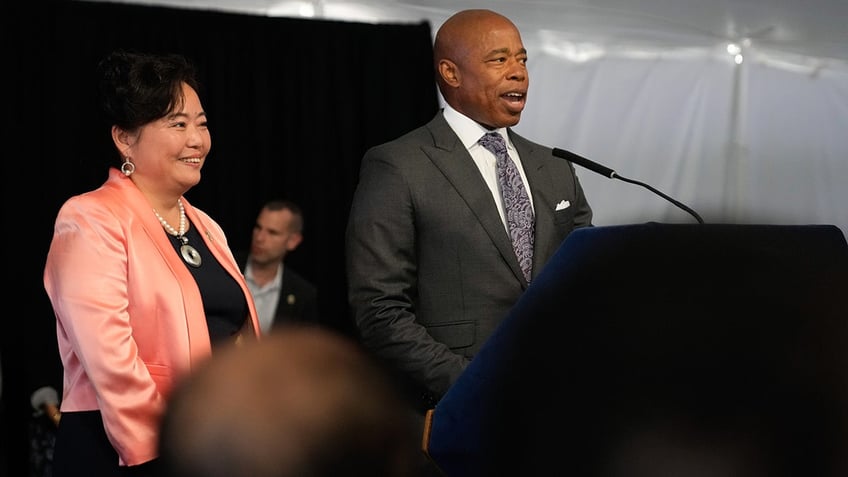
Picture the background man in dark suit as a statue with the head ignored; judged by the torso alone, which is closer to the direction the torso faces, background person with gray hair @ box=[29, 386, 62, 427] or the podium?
the background person with gray hair

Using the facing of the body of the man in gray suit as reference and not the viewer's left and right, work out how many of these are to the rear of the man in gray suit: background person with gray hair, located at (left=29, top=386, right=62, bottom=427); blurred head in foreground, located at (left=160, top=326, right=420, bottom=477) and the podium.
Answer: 1

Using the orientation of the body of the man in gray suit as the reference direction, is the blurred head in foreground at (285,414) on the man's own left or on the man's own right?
on the man's own right

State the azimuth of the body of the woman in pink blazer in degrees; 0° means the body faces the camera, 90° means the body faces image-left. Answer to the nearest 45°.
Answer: approximately 315°

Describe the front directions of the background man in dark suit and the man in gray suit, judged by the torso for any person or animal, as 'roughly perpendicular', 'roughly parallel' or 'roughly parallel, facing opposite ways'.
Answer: roughly perpendicular

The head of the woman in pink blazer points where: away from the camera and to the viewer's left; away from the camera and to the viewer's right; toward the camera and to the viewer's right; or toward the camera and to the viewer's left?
toward the camera and to the viewer's right

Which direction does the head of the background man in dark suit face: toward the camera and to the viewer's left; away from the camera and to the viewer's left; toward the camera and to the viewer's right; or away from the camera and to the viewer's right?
toward the camera and to the viewer's left

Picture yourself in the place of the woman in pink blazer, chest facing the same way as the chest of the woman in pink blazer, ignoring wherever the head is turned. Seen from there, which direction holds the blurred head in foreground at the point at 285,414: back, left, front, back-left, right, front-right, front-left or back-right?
front-right

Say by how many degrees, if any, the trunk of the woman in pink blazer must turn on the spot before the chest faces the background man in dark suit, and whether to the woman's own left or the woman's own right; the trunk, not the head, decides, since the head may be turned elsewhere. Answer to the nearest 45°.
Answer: approximately 135° to the woman's own left

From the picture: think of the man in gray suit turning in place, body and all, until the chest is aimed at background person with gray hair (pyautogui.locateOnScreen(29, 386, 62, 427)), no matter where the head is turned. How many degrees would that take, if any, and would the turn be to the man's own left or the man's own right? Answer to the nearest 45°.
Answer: approximately 180°
